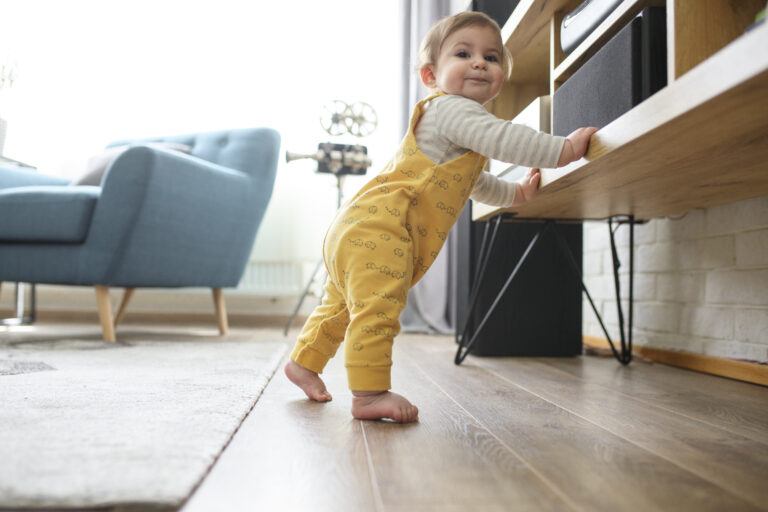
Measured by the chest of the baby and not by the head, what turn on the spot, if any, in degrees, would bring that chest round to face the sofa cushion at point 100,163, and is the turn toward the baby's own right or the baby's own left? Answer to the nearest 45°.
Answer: approximately 135° to the baby's own left

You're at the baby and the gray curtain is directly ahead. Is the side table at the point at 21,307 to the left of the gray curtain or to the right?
left

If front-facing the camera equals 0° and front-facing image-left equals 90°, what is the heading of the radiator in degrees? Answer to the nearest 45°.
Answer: approximately 0°

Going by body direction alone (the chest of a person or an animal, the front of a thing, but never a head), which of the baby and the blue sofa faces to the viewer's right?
the baby

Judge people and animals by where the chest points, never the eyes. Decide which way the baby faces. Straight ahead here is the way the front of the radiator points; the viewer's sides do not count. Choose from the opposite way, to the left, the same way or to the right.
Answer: to the left

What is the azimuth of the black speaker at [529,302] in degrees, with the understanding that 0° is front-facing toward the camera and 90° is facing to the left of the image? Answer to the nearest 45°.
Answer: approximately 90°

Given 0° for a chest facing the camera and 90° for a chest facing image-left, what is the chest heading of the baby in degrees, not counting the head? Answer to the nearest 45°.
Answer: approximately 270°

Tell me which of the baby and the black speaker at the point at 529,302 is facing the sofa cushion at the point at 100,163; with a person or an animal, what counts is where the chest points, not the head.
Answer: the black speaker

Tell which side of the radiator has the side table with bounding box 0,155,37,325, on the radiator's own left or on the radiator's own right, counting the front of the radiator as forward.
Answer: on the radiator's own right

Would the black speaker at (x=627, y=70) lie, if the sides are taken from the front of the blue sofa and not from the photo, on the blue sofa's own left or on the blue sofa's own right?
on the blue sofa's own left

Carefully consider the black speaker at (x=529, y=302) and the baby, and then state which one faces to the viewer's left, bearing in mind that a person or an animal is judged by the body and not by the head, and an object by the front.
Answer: the black speaker
